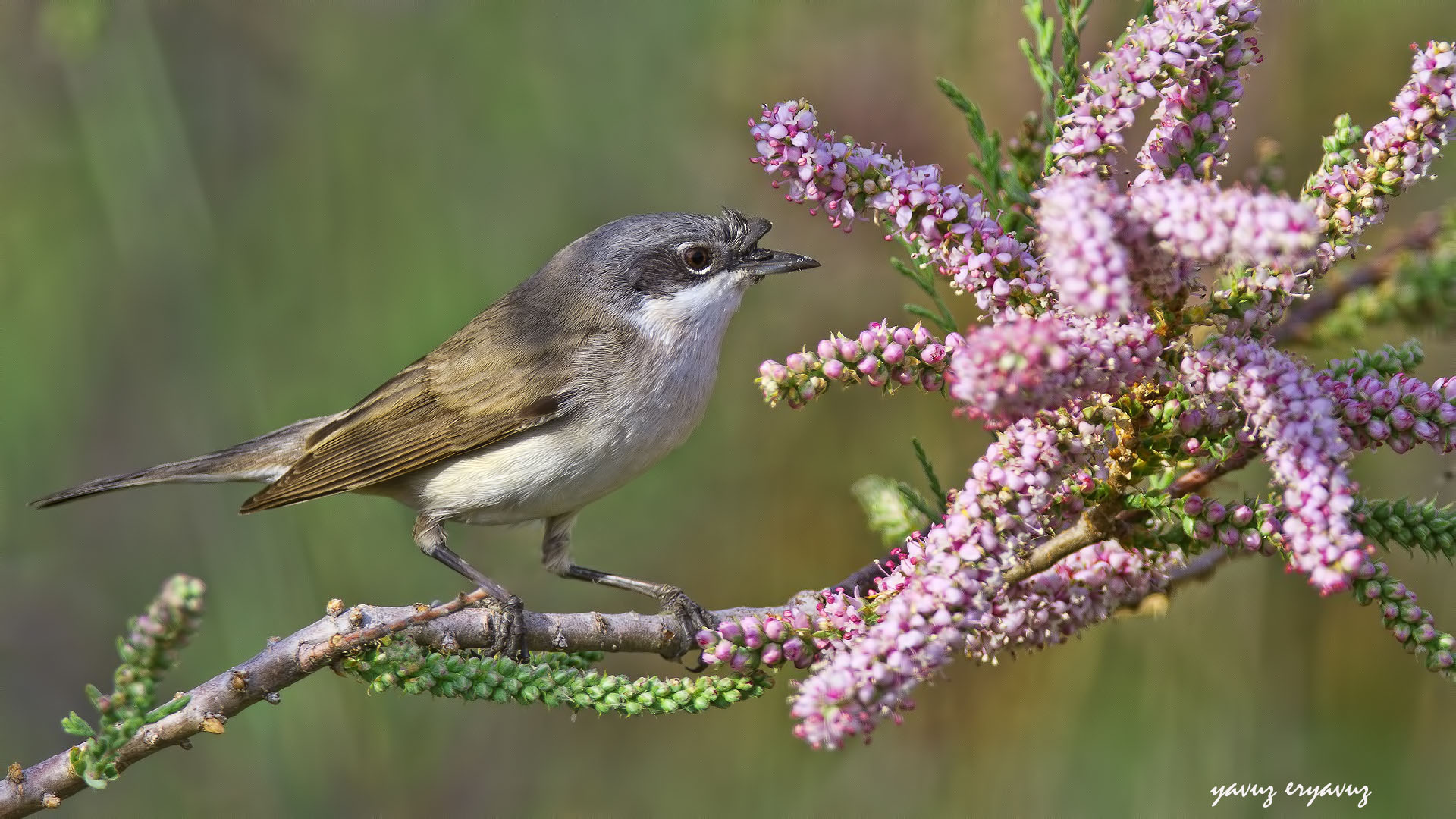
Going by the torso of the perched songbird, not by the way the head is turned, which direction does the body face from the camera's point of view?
to the viewer's right
